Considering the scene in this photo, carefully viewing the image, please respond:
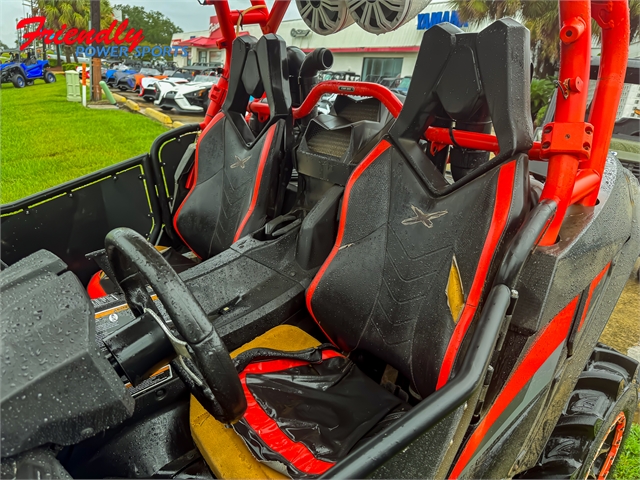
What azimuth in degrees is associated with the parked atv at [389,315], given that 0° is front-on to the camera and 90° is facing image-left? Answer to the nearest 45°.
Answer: approximately 45°

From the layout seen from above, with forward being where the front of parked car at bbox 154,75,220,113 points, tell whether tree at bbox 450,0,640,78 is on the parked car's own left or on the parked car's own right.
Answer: on the parked car's own left

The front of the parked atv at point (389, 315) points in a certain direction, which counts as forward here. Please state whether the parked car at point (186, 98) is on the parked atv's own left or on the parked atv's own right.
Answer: on the parked atv's own right

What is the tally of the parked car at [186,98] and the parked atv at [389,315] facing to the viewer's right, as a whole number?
0

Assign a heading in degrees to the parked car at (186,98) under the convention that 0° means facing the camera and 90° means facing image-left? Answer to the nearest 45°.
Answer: approximately 45°

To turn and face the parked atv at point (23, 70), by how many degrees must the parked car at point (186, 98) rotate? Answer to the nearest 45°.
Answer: approximately 90° to its right

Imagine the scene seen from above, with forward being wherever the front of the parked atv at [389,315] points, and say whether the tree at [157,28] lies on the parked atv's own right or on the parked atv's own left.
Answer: on the parked atv's own right

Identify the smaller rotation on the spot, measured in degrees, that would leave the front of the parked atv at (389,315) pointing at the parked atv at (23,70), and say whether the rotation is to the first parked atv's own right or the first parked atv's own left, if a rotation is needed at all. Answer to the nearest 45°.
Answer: approximately 90° to the first parked atv's own right

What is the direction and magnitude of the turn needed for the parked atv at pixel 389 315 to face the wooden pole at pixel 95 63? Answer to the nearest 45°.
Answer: approximately 90° to its right

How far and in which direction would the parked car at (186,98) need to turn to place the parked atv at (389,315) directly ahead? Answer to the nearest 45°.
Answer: approximately 45° to its left

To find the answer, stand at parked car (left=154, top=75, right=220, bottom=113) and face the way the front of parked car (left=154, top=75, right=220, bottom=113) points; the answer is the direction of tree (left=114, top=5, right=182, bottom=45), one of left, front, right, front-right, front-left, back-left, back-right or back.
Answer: back-right
